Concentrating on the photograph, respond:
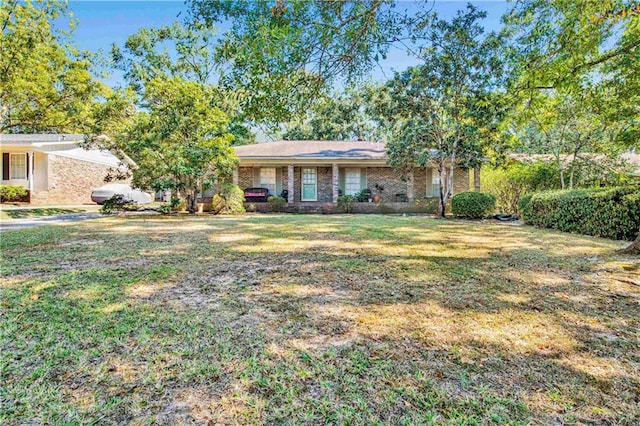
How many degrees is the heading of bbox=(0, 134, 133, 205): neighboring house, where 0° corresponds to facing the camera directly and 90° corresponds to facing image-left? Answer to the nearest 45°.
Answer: approximately 0°

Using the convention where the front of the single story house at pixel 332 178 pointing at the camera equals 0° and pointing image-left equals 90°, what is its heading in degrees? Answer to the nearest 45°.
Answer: approximately 0°

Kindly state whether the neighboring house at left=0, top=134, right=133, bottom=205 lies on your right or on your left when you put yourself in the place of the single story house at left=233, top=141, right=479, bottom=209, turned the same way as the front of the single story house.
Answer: on your right

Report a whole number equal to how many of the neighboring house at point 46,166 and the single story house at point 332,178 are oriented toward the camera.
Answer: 2

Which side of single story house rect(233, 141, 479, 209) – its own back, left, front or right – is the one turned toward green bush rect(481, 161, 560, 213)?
left

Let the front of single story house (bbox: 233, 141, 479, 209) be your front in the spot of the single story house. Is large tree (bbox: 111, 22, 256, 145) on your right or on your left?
on your right

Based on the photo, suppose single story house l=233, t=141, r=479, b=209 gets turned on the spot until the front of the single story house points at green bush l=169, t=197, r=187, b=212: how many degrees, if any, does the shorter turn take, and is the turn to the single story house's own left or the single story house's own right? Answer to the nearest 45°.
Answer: approximately 45° to the single story house's own right
